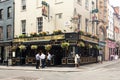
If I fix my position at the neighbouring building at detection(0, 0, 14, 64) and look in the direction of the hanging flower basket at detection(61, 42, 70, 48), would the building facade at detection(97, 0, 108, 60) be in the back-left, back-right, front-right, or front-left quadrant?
front-left

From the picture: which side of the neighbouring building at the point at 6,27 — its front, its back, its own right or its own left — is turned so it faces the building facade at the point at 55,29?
left

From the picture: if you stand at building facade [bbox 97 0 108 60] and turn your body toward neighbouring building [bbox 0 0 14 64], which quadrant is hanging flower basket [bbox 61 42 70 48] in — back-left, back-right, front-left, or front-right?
front-left

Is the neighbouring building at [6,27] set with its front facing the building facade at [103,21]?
no

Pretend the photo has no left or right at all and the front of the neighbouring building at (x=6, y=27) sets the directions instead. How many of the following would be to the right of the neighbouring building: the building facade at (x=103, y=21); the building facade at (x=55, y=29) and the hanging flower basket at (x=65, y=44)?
0

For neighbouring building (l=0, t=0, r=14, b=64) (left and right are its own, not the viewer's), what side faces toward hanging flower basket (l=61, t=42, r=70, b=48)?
left

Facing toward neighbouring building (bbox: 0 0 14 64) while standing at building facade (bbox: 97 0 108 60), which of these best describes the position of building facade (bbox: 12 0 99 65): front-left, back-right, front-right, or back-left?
front-left

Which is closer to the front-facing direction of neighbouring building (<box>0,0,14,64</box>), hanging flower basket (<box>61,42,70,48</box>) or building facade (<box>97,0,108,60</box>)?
the hanging flower basket
